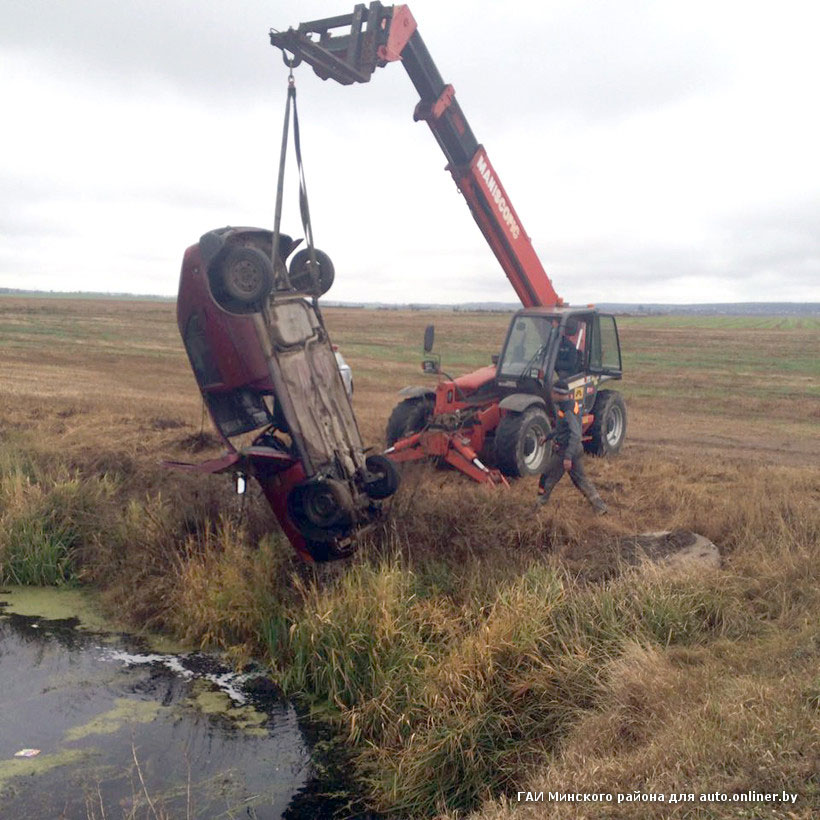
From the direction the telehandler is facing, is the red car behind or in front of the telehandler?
in front

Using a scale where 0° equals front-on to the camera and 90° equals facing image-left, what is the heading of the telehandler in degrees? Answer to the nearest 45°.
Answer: approximately 45°

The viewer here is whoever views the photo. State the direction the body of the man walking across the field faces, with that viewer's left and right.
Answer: facing to the left of the viewer

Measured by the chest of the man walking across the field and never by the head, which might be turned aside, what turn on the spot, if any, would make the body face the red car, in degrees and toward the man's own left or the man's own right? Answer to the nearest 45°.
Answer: approximately 45° to the man's own left
